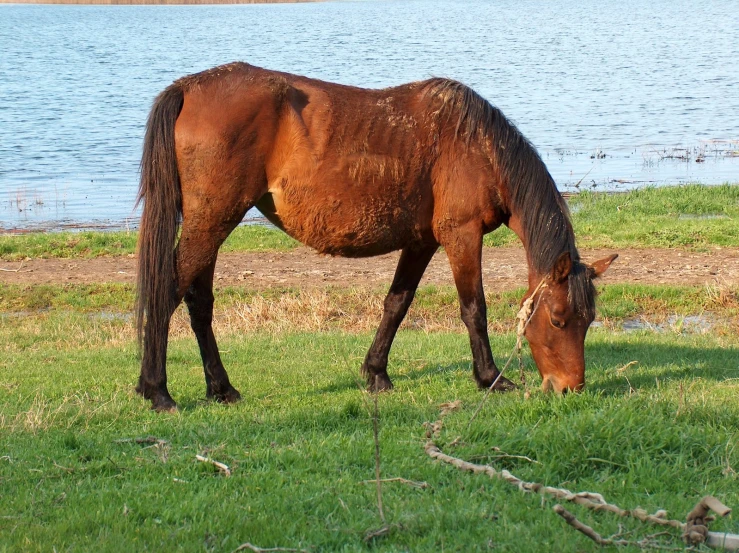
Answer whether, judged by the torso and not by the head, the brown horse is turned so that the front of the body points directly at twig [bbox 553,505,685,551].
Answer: no

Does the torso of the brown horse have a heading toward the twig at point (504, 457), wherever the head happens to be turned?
no

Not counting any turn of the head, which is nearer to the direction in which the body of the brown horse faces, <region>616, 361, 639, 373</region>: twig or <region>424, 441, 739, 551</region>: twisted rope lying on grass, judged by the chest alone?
the twig

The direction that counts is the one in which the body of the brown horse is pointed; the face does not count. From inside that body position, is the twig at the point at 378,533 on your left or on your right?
on your right

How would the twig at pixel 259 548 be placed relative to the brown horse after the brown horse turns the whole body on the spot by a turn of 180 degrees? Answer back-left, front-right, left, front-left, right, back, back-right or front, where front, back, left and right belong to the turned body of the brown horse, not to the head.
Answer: left

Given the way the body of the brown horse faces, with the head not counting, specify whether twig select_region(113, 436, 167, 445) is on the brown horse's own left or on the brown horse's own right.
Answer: on the brown horse's own right

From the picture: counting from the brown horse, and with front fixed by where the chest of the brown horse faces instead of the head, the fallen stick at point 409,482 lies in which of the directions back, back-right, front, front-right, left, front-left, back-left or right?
right

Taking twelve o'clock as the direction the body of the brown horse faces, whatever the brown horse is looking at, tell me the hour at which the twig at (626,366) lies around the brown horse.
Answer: The twig is roughly at 12 o'clock from the brown horse.

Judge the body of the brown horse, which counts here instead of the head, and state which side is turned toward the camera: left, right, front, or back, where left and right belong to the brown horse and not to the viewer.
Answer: right

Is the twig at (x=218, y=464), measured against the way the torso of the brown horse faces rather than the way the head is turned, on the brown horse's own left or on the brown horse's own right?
on the brown horse's own right

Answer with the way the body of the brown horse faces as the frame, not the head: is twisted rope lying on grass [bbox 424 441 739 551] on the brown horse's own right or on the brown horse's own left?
on the brown horse's own right
